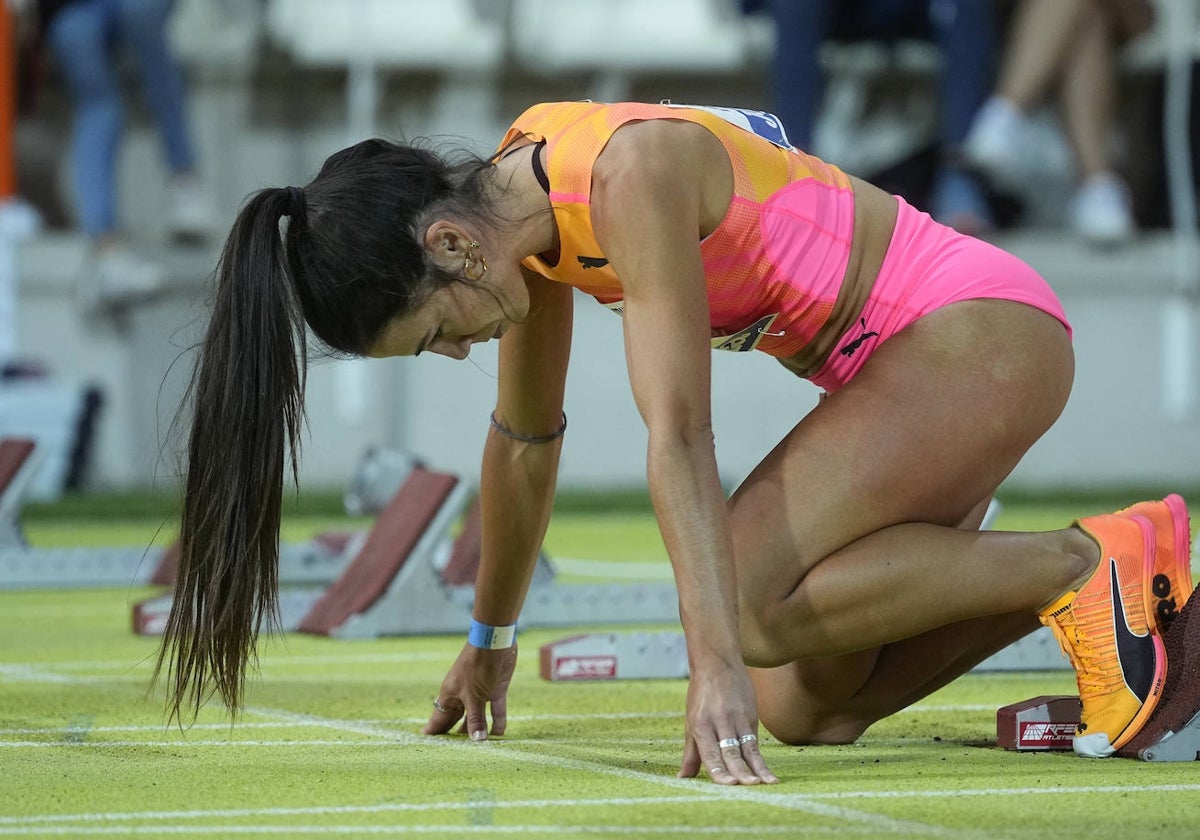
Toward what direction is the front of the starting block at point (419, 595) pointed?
to the viewer's left

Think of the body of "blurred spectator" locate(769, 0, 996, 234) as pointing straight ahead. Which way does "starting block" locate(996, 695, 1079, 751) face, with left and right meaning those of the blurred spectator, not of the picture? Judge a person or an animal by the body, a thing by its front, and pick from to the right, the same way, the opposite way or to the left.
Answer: to the right

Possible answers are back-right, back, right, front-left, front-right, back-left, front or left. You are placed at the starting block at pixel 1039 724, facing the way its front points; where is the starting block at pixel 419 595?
front-right

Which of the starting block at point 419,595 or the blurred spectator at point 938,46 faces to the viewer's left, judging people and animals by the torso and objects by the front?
the starting block

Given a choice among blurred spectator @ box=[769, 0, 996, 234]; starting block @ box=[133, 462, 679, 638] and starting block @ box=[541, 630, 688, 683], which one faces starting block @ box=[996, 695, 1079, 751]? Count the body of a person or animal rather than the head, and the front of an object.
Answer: the blurred spectator

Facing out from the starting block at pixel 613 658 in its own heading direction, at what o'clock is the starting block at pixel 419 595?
the starting block at pixel 419 595 is roughly at 2 o'clock from the starting block at pixel 613 658.

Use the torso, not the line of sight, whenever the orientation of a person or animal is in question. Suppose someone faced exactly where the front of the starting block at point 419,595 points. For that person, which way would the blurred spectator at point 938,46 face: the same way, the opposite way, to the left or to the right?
to the left

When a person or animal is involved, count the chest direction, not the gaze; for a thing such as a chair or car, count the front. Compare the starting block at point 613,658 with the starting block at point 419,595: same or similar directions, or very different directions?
same or similar directions

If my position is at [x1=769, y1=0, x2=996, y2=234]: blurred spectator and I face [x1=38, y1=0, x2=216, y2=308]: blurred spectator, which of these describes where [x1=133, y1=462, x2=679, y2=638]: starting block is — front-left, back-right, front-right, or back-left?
front-left

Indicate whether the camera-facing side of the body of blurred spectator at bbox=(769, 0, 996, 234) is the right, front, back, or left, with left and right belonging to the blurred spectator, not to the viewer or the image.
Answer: front

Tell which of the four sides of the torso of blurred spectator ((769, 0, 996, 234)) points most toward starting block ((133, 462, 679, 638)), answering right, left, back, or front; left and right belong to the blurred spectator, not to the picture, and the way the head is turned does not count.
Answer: front

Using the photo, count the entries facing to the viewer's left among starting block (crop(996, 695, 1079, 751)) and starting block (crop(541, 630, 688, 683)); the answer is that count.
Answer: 2

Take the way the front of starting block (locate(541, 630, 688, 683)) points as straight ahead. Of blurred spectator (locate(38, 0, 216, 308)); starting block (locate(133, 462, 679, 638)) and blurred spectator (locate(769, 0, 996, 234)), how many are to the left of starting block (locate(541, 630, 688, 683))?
0

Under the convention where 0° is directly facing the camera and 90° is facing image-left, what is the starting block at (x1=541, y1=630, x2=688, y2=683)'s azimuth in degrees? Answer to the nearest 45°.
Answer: approximately 90°

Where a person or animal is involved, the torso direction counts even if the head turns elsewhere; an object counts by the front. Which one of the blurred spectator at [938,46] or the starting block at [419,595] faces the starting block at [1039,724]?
the blurred spectator

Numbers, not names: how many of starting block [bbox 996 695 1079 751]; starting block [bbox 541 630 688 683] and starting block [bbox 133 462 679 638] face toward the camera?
0

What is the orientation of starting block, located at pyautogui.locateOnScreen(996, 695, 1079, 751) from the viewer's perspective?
to the viewer's left

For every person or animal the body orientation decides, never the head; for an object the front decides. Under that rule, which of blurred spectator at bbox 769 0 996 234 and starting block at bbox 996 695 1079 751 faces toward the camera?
the blurred spectator

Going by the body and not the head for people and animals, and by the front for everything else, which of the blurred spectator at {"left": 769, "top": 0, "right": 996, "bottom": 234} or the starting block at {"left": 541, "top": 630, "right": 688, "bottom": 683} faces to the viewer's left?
the starting block

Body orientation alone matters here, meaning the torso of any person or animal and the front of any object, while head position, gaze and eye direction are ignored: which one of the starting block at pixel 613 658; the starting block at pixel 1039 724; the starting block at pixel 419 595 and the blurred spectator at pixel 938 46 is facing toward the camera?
the blurred spectator

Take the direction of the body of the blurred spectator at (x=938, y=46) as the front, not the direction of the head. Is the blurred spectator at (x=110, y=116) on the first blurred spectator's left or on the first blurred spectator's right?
on the first blurred spectator's right
